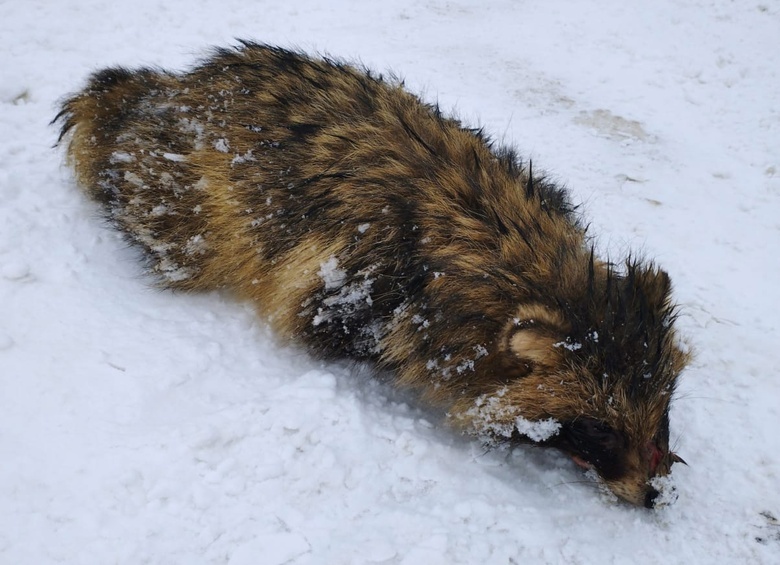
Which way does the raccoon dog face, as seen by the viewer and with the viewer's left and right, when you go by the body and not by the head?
facing the viewer and to the right of the viewer
